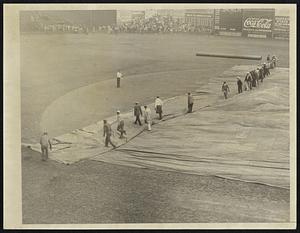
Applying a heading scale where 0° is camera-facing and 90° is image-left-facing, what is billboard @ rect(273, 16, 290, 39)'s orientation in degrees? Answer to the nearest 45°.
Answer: approximately 0°

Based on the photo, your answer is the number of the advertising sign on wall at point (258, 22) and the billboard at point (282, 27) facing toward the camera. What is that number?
2

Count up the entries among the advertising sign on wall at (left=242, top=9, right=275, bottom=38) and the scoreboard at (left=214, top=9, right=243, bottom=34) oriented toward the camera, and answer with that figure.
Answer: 2

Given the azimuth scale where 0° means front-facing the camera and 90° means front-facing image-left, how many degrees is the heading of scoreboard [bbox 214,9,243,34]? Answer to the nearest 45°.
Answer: approximately 0°

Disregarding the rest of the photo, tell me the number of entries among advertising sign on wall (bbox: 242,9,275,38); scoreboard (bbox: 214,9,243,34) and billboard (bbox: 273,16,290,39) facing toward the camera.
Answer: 3
